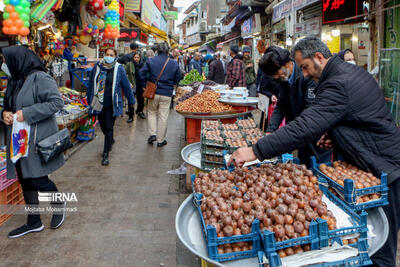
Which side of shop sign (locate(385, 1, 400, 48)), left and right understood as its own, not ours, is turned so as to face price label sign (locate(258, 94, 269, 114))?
front

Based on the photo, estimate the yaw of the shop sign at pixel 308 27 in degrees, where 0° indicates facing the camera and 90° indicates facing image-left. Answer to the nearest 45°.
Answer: approximately 45°

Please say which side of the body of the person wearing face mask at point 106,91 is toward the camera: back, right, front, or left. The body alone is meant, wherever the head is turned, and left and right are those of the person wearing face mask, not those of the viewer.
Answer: front

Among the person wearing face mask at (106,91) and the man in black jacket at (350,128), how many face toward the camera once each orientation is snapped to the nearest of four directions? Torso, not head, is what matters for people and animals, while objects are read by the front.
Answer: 1

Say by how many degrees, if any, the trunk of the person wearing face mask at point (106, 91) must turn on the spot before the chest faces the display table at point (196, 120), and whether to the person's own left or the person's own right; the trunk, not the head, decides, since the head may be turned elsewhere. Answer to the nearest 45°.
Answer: approximately 90° to the person's own left

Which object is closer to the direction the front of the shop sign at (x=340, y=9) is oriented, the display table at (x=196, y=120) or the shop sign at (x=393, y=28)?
the display table

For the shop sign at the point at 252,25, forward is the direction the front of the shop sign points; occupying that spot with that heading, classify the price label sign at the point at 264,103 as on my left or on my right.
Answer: on my left

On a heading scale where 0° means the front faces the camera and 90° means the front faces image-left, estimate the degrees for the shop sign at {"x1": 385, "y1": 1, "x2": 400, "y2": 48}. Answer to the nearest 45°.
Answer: approximately 45°

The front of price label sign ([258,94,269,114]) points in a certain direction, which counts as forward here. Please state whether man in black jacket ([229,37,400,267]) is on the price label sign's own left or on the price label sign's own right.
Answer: on the price label sign's own left

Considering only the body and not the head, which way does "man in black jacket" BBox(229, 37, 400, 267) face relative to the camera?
to the viewer's left

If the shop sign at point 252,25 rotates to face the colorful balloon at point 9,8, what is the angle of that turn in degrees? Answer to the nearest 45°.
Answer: approximately 45° to its left

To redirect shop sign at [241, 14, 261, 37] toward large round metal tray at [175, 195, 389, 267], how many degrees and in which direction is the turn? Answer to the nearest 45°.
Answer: approximately 45° to its left
